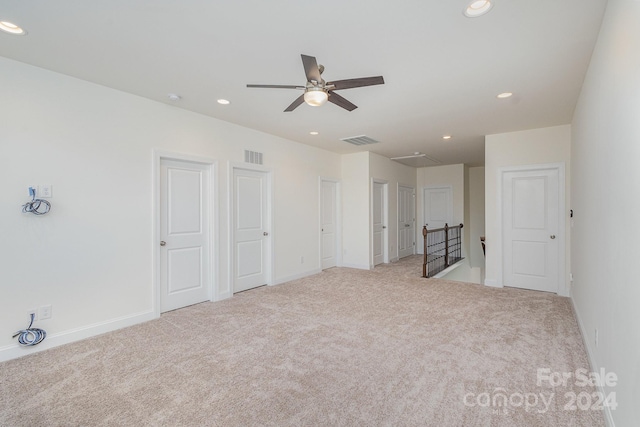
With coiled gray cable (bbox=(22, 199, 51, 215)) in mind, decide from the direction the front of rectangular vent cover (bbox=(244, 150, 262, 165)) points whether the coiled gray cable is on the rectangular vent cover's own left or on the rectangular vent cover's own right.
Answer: on the rectangular vent cover's own right

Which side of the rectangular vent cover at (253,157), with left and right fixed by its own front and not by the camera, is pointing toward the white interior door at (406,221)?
left

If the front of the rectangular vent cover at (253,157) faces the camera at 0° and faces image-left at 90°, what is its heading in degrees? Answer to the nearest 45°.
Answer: approximately 315°

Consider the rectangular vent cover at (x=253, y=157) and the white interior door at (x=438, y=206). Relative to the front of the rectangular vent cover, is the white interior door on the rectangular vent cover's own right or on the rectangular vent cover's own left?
on the rectangular vent cover's own left

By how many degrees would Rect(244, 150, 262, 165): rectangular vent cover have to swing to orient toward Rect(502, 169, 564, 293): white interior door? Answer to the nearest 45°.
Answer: approximately 45° to its left

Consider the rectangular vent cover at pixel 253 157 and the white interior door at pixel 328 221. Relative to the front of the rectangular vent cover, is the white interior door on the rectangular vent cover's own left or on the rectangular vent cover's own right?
on the rectangular vent cover's own left
